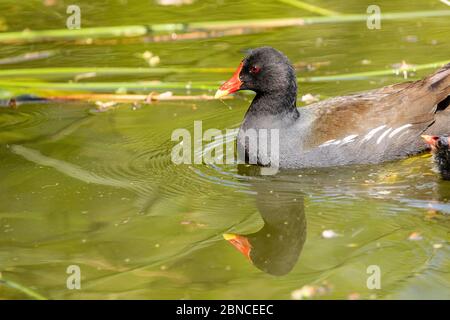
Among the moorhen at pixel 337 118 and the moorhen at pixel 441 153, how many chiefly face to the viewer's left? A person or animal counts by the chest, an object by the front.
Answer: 2

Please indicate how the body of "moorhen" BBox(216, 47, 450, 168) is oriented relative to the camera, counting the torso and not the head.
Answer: to the viewer's left

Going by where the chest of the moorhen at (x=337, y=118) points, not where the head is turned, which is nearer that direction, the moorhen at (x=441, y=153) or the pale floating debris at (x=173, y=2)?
the pale floating debris

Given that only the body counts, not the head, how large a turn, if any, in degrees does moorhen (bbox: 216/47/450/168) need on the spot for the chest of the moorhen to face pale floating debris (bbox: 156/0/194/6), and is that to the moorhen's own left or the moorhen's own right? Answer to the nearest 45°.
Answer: approximately 45° to the moorhen's own right

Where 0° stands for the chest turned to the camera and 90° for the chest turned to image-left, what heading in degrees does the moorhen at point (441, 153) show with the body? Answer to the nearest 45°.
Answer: approximately 90°

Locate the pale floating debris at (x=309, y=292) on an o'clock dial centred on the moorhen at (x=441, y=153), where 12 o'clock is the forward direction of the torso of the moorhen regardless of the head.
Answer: The pale floating debris is roughly at 10 o'clock from the moorhen.

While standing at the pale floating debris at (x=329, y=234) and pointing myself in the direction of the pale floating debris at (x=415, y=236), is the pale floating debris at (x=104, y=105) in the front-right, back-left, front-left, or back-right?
back-left

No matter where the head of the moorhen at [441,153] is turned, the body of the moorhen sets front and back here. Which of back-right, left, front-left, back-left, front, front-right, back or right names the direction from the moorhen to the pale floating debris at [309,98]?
front-right
